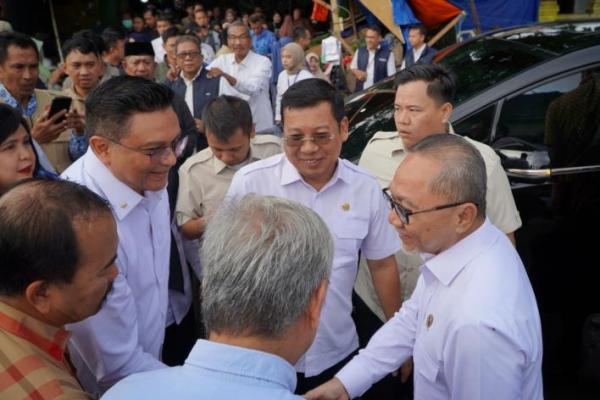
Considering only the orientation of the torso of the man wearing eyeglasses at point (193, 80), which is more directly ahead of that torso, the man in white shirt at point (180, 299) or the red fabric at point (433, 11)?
the man in white shirt

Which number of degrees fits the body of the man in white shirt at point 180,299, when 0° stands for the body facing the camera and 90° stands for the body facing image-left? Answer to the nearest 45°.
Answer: approximately 0°

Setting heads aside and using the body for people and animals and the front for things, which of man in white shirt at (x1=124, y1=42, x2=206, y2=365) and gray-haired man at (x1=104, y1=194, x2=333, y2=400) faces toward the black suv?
the gray-haired man

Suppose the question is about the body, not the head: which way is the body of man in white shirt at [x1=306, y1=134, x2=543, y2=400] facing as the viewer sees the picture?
to the viewer's left

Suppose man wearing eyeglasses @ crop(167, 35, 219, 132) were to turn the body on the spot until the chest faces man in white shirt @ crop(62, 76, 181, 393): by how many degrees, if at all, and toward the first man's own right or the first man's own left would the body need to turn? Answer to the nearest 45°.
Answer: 0° — they already face them

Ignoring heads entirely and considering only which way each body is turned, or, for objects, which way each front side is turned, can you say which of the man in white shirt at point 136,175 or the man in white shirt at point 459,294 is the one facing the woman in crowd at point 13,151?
the man in white shirt at point 459,294

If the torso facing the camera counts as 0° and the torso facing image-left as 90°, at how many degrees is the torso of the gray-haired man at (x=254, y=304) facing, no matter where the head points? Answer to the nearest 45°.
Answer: approximately 225°

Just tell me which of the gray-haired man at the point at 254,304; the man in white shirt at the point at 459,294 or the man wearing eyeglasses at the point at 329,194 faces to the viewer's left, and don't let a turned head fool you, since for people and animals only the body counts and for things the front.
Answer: the man in white shirt

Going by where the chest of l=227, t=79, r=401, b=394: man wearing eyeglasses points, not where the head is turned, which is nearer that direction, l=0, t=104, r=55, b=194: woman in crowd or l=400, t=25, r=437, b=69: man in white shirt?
the woman in crowd
